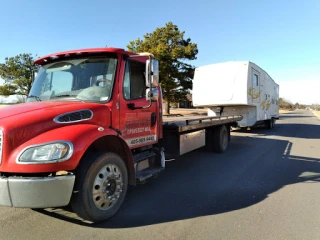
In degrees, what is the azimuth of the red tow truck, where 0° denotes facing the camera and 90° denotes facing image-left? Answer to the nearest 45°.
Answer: approximately 45°

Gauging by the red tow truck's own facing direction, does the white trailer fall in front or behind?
behind
